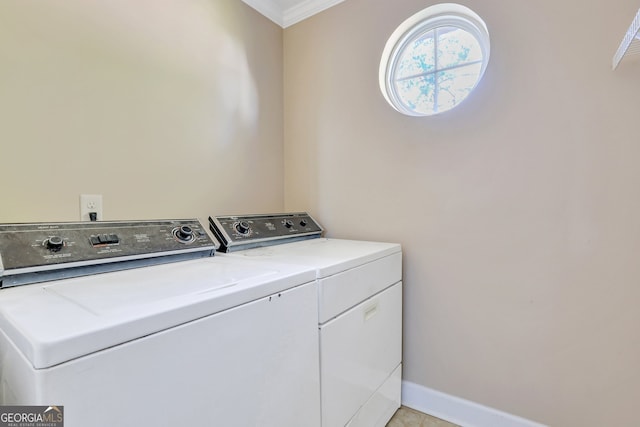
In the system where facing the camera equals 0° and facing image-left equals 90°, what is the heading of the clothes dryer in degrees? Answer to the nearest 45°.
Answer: approximately 315°

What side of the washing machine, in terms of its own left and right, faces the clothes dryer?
left

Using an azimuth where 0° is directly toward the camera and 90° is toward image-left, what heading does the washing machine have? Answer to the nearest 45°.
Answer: approximately 315°

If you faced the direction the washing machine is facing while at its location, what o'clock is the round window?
The round window is roughly at 10 o'clock from the washing machine.

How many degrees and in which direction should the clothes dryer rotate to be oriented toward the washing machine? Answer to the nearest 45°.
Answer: approximately 90° to its right

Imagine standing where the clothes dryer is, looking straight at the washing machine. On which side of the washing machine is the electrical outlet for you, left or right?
right

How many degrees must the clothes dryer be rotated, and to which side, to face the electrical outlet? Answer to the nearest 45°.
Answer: approximately 135° to its right
